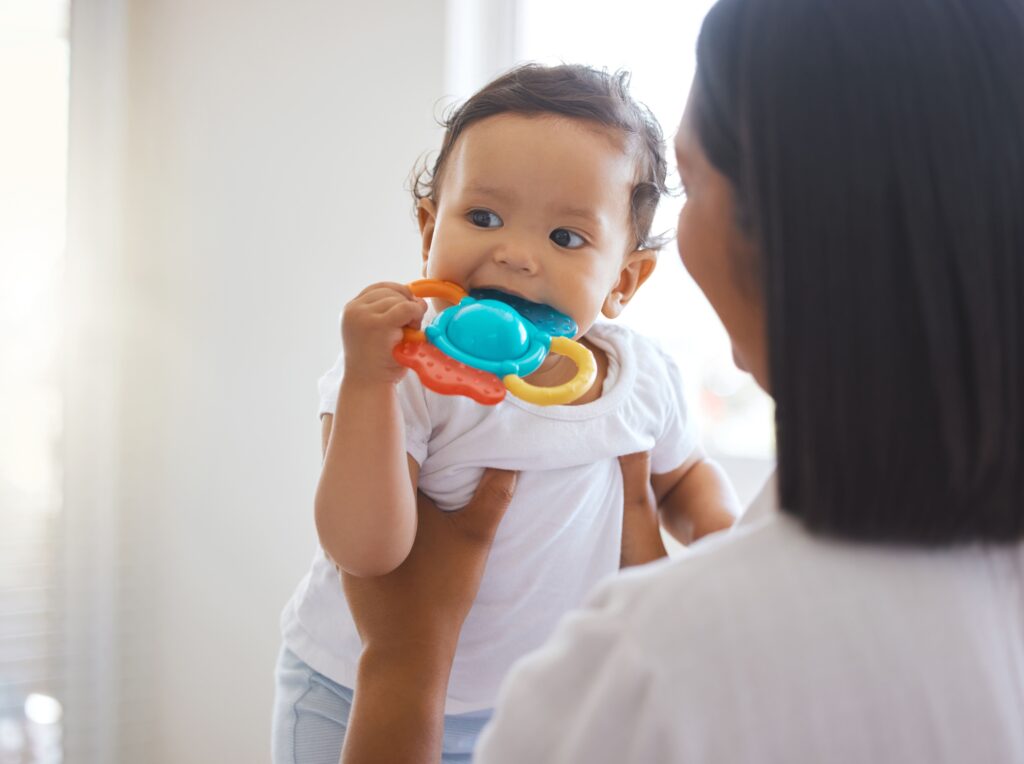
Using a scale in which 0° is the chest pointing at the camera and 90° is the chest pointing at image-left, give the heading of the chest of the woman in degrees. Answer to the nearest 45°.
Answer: approximately 135°

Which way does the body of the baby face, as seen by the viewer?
toward the camera

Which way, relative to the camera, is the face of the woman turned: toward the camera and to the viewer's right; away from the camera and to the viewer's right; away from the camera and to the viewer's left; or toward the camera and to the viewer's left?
away from the camera and to the viewer's left

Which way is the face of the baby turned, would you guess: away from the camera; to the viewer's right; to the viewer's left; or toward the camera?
toward the camera
